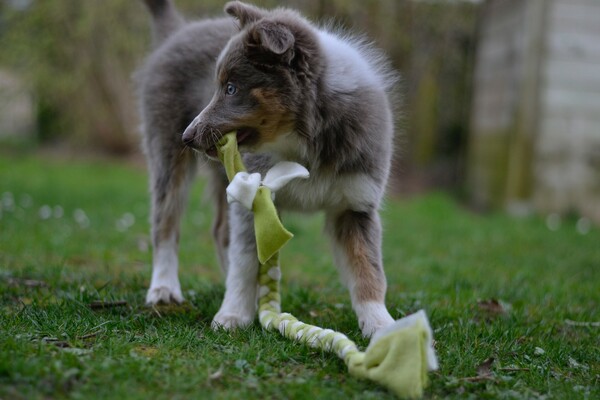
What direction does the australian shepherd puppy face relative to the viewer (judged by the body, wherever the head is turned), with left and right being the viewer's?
facing the viewer and to the right of the viewer

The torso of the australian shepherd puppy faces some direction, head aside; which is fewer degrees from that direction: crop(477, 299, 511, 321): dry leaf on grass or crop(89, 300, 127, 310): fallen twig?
the dry leaf on grass

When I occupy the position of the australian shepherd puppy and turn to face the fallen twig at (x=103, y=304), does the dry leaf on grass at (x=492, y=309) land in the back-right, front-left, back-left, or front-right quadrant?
back-right

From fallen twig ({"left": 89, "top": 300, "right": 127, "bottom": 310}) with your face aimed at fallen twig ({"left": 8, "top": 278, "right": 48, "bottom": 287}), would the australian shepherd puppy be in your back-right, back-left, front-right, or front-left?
back-right

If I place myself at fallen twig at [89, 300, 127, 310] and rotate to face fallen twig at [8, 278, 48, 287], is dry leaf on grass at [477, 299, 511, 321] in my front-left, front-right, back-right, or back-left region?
back-right

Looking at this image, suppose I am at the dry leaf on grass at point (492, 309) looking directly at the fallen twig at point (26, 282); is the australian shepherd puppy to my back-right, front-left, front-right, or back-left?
front-left

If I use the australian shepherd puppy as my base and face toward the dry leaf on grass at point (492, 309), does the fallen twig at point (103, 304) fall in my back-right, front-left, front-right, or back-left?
back-left

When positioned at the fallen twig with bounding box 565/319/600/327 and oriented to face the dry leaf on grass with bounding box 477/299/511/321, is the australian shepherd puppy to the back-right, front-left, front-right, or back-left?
front-left

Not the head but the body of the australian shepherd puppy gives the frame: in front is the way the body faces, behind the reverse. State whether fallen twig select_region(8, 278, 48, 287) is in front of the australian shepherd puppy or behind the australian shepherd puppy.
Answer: behind

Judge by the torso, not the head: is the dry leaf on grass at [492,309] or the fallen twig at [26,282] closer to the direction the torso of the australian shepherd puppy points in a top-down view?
the dry leaf on grass

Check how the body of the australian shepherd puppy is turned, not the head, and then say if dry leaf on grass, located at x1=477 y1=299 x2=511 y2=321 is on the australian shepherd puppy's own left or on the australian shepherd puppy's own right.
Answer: on the australian shepherd puppy's own left
